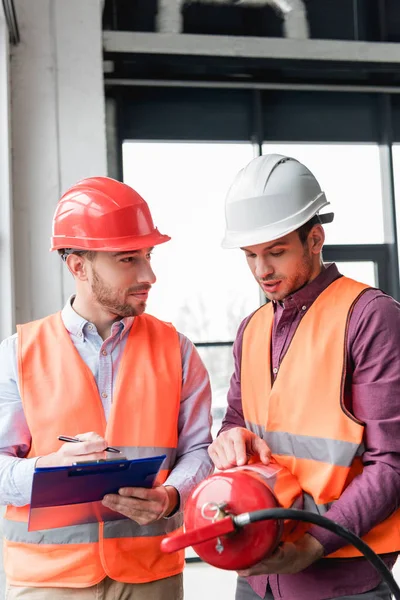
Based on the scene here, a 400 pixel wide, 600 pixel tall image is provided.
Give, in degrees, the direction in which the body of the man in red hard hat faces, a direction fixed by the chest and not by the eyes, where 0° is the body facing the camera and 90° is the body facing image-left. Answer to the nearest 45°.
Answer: approximately 0°

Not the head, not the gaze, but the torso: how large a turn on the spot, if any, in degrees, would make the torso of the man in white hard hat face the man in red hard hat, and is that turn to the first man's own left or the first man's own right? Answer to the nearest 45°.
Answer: approximately 45° to the first man's own right

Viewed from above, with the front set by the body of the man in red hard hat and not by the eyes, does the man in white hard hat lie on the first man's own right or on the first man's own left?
on the first man's own left

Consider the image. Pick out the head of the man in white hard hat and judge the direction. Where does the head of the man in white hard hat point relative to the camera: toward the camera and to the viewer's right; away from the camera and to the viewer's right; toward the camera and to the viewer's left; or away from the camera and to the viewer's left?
toward the camera and to the viewer's left

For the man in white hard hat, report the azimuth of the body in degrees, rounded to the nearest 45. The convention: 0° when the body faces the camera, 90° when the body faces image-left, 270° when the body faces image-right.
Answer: approximately 45°
